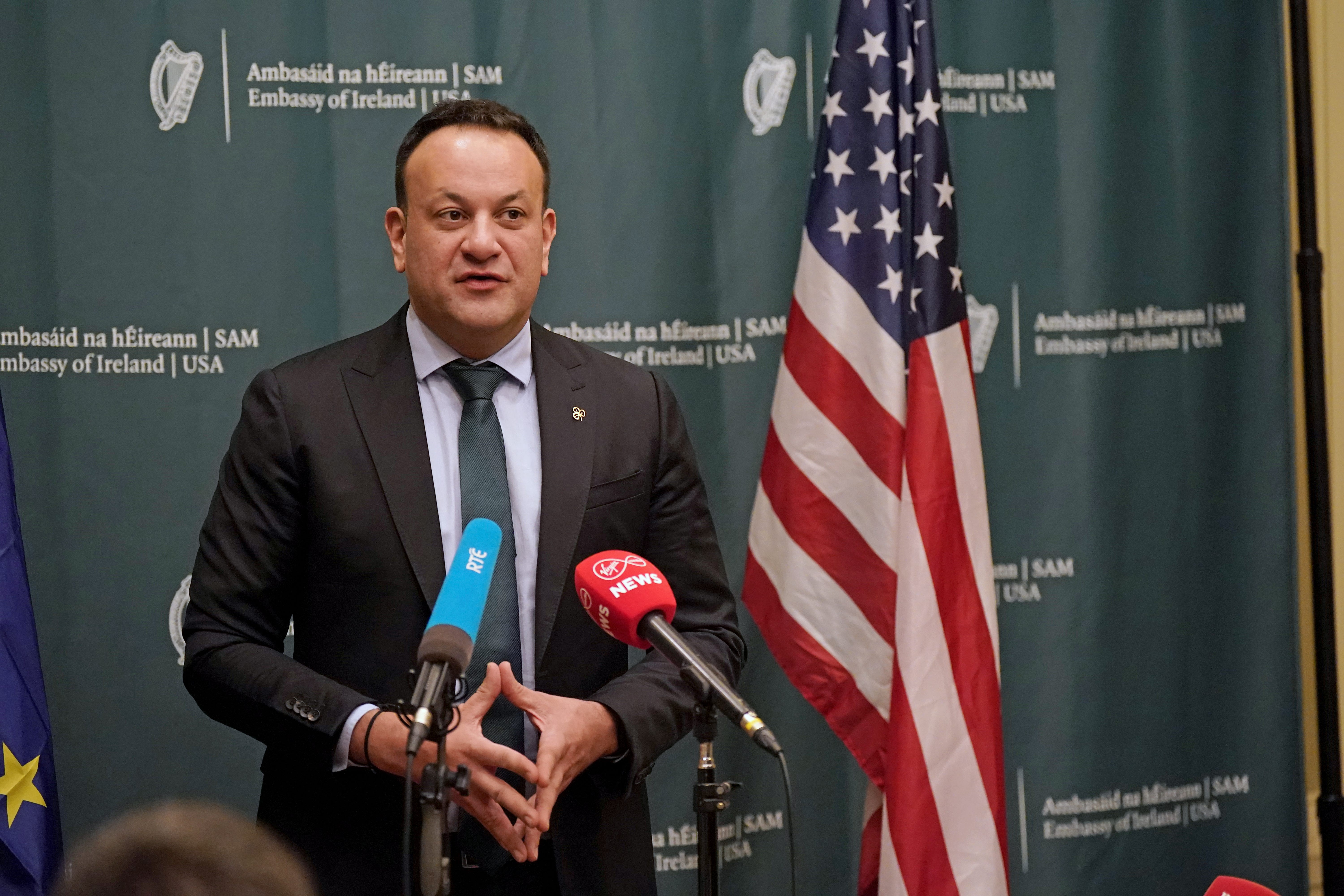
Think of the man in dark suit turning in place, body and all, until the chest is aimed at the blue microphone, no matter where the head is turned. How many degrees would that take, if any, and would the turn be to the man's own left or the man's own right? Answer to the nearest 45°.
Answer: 0° — they already face it

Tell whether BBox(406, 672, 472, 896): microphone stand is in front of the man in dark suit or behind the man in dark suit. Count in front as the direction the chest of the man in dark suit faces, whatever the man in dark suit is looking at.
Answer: in front

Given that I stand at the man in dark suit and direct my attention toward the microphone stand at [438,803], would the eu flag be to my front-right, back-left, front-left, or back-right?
back-right

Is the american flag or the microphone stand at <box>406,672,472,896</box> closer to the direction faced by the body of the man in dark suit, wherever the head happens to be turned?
the microphone stand

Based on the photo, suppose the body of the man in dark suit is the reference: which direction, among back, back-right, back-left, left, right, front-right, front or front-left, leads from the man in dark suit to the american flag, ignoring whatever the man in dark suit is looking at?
back-left

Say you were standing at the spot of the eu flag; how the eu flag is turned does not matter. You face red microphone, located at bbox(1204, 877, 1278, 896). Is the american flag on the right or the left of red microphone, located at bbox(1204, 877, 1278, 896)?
left

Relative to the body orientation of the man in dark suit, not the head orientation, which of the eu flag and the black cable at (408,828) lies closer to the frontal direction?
the black cable

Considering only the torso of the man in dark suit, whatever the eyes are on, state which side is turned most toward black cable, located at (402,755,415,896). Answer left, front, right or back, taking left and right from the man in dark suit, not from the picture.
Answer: front

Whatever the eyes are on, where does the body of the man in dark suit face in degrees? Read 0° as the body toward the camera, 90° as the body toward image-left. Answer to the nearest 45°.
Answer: approximately 0°

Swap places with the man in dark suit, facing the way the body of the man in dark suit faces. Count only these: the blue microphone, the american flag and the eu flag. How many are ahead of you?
1
